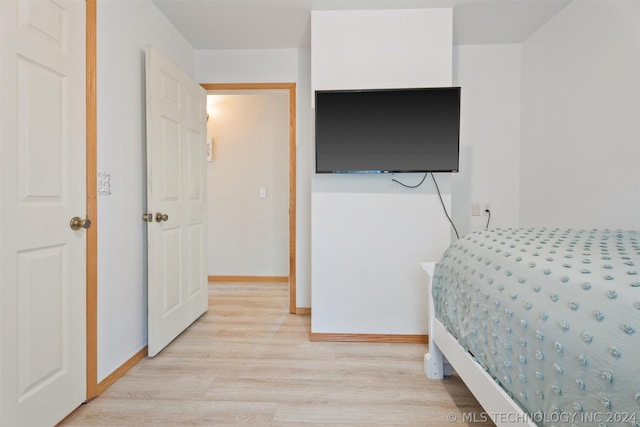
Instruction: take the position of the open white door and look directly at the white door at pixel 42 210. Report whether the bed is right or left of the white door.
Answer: left

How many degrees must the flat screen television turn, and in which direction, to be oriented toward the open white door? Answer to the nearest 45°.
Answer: approximately 90° to its right
